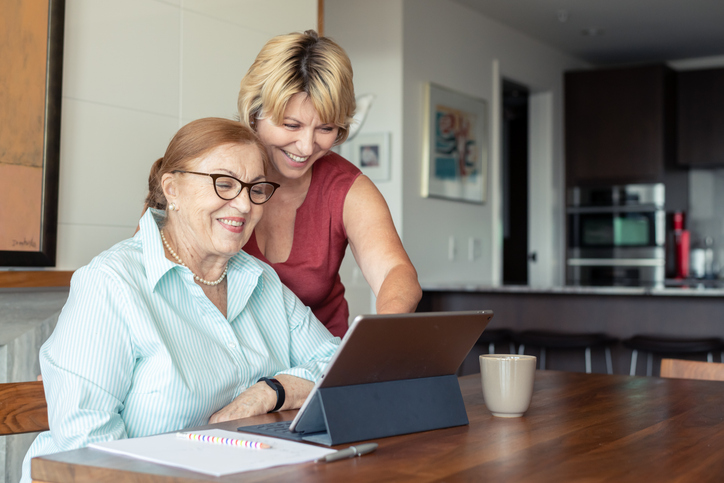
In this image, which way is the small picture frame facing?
toward the camera

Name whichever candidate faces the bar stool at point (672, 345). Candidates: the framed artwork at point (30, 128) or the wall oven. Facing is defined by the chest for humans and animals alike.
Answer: the wall oven

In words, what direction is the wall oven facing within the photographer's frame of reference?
facing the viewer

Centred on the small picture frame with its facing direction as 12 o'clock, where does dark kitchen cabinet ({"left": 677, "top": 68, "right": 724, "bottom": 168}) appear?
The dark kitchen cabinet is roughly at 8 o'clock from the small picture frame.

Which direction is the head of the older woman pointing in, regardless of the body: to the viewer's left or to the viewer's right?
to the viewer's right

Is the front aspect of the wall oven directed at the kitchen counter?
yes

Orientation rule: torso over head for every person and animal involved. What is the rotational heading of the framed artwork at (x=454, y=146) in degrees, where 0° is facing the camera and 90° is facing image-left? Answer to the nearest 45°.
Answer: approximately 315°

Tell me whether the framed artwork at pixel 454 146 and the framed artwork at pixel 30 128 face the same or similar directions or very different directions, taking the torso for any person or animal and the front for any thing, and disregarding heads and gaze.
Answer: same or similar directions

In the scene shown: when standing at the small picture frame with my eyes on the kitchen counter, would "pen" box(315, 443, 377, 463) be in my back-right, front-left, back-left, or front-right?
front-right

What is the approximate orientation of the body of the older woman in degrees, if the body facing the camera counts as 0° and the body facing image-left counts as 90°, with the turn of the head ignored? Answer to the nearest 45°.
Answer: approximately 315°

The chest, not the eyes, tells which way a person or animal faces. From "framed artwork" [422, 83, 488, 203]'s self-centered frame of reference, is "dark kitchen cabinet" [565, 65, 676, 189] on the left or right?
on its left

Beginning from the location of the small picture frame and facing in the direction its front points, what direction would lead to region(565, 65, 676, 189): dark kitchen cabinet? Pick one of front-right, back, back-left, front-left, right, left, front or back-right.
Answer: back-left

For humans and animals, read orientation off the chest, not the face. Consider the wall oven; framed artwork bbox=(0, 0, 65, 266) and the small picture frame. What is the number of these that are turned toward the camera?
3

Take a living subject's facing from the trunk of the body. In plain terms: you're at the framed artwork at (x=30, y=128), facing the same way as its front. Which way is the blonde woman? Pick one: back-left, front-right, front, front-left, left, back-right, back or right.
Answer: front-left

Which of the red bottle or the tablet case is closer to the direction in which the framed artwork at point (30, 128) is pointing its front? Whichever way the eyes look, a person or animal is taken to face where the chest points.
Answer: the tablet case
